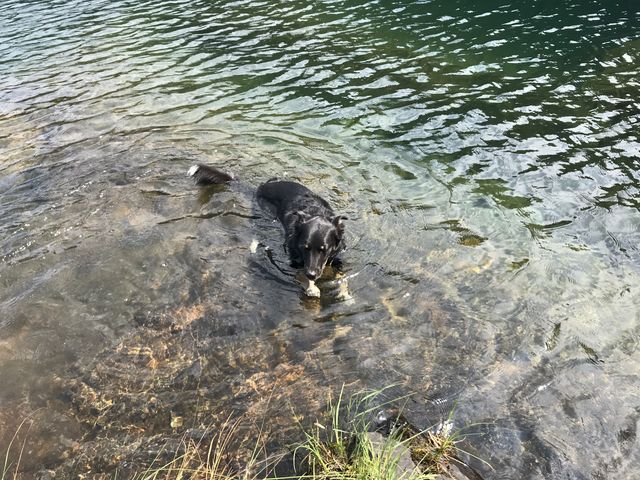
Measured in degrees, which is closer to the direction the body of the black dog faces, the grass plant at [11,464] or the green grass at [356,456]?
the green grass

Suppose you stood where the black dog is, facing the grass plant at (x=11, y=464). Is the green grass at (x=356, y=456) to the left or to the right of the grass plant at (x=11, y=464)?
left

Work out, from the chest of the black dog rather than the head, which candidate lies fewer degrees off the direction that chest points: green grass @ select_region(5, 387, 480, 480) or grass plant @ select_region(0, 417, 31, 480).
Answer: the green grass

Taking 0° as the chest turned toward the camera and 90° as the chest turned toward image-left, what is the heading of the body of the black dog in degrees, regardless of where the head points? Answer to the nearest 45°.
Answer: approximately 315°

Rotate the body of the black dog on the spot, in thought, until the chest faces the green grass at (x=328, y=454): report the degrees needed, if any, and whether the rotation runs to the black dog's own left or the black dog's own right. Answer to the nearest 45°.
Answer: approximately 45° to the black dog's own right

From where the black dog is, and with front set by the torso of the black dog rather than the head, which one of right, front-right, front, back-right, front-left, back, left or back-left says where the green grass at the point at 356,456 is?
front-right

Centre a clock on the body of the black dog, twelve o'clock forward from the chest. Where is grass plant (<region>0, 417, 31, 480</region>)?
The grass plant is roughly at 3 o'clock from the black dog.
